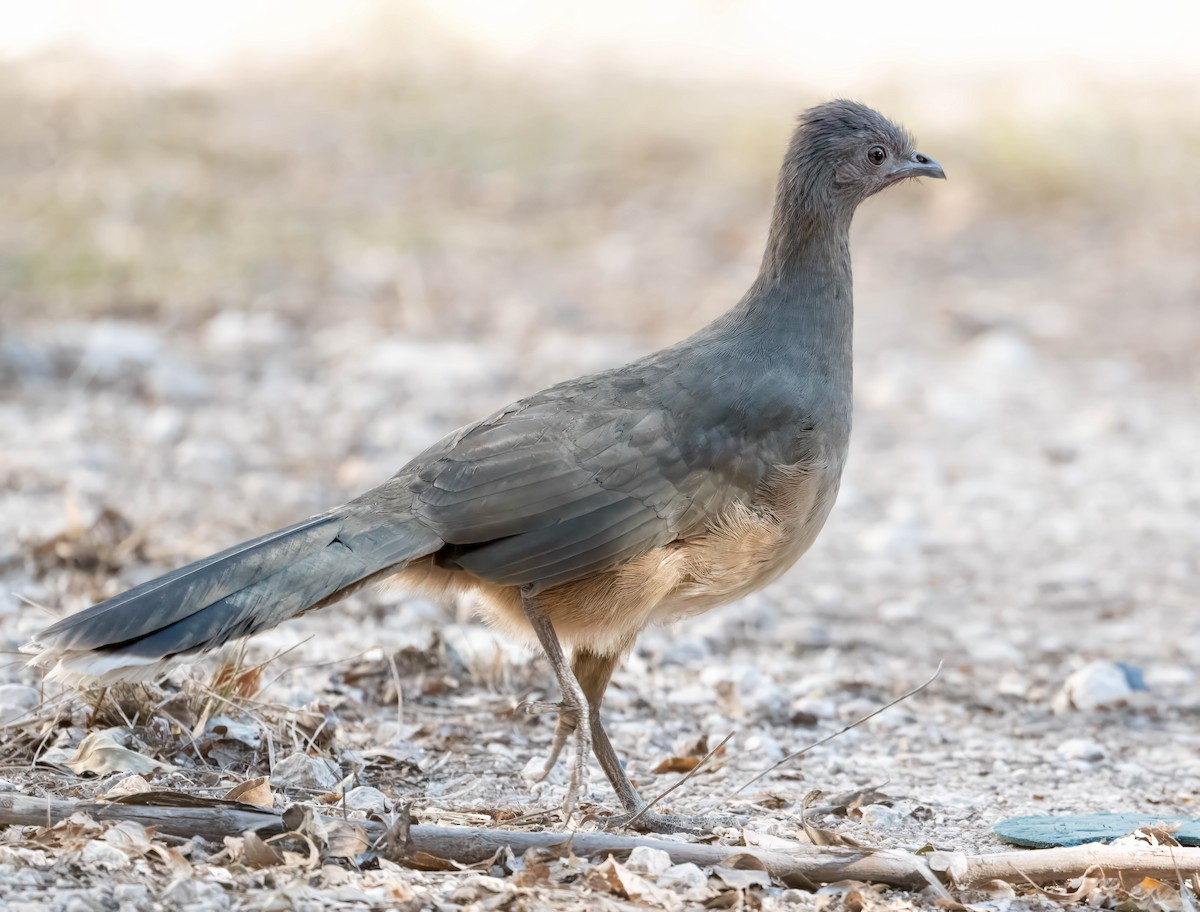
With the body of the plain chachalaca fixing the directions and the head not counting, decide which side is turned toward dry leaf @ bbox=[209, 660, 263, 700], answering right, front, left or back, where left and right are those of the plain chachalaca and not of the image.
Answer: back

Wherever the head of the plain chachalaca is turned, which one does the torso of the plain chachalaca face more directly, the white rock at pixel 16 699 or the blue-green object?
the blue-green object

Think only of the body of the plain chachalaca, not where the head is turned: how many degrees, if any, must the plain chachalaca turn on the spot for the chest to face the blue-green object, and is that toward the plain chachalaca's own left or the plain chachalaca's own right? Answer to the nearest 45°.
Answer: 0° — it already faces it

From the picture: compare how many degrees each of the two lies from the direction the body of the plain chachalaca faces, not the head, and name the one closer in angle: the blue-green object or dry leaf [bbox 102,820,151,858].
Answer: the blue-green object

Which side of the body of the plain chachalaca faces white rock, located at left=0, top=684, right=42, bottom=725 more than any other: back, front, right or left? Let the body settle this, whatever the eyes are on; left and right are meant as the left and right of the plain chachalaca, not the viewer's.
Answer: back

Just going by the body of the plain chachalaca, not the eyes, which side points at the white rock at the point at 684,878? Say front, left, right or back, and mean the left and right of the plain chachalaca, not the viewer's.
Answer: right

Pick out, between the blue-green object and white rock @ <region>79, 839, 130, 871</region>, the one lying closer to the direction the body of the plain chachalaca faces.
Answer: the blue-green object

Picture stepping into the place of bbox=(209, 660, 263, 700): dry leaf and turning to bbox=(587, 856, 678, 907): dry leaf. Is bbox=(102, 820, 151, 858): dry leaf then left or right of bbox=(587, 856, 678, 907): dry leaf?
right

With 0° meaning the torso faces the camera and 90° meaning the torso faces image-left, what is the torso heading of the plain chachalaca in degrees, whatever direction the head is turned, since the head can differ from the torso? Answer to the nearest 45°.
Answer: approximately 270°

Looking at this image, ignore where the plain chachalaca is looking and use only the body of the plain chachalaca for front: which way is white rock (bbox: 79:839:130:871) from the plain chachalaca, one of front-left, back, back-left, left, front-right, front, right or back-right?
back-right

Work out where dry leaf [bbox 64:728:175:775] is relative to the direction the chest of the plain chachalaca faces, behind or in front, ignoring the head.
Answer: behind

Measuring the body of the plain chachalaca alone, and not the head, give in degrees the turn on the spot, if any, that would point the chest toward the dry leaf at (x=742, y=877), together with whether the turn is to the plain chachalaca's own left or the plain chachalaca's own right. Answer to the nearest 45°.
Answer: approximately 90° to the plain chachalaca's own right

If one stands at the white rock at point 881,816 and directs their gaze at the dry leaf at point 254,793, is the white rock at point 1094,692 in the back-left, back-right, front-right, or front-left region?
back-right
